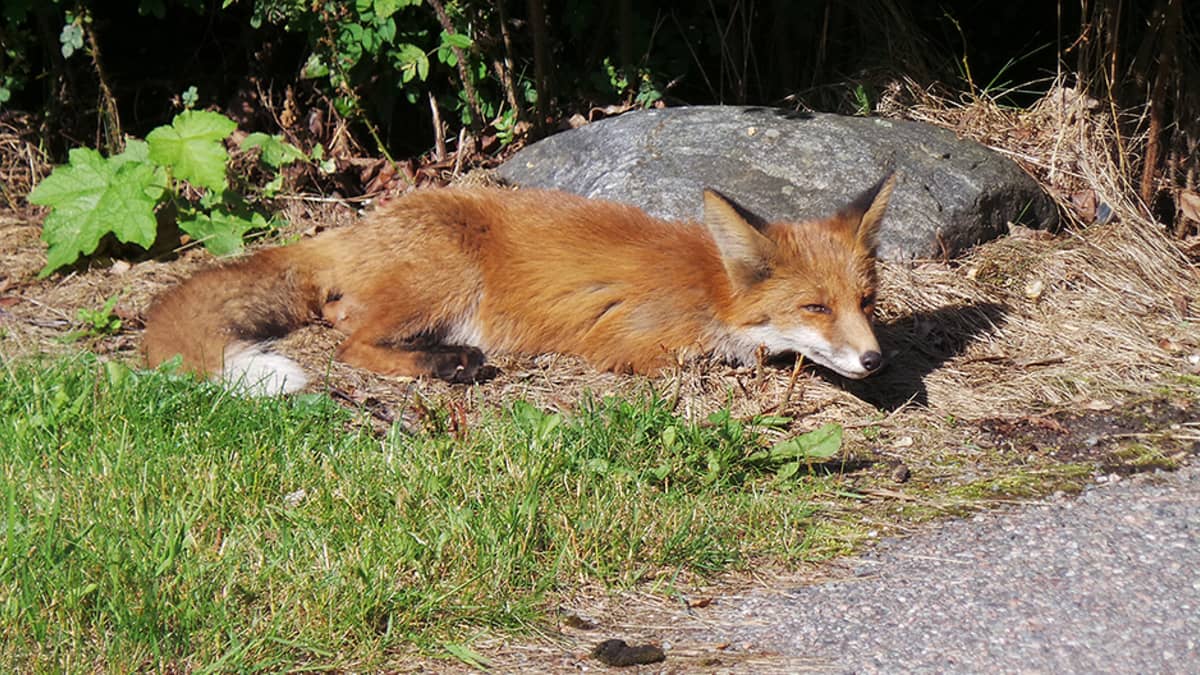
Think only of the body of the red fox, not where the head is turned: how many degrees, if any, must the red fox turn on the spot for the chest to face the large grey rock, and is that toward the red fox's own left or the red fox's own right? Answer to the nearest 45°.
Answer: approximately 45° to the red fox's own left

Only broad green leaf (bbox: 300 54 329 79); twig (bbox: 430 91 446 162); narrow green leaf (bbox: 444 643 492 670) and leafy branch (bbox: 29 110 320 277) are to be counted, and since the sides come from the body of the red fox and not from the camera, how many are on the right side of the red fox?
1

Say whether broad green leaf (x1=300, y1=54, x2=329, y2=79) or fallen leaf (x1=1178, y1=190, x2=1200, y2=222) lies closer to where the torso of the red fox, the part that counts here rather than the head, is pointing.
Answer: the fallen leaf

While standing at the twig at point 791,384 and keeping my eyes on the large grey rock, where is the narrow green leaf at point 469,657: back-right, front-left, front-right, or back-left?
back-left

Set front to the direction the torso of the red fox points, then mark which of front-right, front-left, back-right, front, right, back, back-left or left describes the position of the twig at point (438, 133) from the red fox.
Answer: left

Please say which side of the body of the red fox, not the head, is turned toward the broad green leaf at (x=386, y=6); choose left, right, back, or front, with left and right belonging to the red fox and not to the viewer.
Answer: left

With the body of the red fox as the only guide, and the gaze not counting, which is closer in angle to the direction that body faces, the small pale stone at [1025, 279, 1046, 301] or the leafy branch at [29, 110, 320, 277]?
the small pale stone

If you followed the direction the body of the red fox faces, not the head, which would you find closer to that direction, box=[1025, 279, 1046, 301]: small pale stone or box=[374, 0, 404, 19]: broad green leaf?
the small pale stone

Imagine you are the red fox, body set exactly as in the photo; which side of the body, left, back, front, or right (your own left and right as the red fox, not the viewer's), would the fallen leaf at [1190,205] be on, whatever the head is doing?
front

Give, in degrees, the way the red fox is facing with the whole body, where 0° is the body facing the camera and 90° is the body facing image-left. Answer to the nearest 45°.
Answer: approximately 270°

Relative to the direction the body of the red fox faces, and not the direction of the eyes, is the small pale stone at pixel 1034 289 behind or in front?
in front

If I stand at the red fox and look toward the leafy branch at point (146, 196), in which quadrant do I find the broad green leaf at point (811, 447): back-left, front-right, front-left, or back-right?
back-left

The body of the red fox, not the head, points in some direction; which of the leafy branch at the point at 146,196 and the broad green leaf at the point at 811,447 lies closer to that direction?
the broad green leaf

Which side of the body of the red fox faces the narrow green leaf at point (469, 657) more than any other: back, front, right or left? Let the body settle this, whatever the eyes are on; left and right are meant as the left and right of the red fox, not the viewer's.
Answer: right

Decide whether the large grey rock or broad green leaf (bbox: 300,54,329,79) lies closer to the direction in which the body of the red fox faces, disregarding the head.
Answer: the large grey rock
